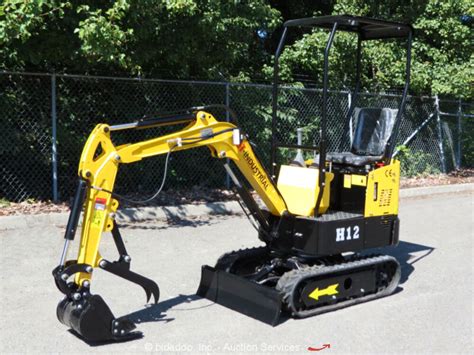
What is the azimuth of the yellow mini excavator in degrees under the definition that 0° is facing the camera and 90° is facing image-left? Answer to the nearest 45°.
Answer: approximately 45°

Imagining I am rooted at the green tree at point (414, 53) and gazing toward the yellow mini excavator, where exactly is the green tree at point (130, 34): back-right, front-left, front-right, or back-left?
front-right

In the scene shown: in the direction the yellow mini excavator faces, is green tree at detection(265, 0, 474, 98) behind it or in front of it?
behind

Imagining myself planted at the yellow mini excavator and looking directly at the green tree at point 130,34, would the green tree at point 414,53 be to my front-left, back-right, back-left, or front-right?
front-right

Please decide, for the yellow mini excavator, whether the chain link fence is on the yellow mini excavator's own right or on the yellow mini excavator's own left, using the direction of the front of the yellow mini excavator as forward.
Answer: on the yellow mini excavator's own right

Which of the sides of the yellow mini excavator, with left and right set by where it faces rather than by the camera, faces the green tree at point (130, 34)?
right

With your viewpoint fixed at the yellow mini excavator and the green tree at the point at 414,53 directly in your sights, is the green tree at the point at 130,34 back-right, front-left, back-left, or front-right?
front-left
